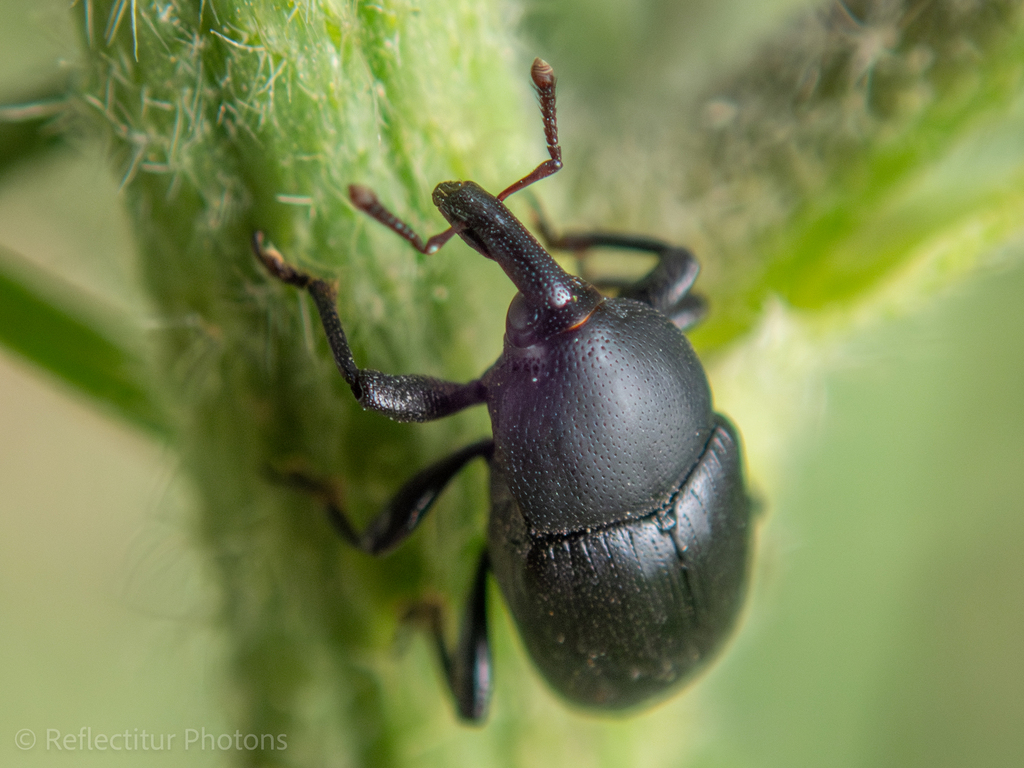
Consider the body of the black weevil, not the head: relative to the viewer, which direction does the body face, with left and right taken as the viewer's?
facing away from the viewer and to the left of the viewer

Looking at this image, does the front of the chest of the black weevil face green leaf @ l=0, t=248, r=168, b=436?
no

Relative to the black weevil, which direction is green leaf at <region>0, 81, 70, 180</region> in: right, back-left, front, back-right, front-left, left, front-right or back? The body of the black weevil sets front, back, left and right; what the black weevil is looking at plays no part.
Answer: front-left
